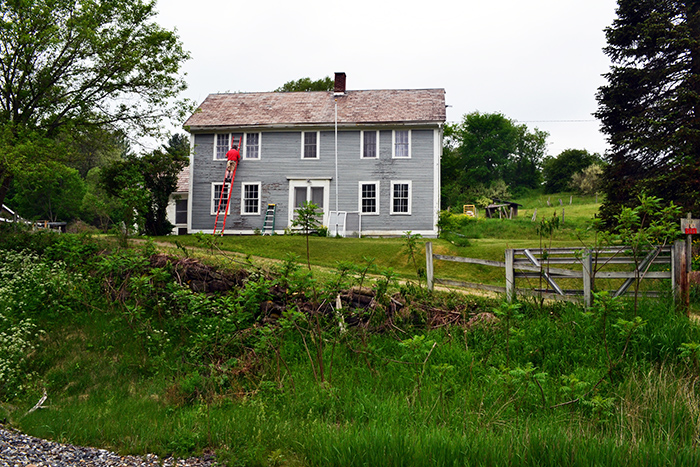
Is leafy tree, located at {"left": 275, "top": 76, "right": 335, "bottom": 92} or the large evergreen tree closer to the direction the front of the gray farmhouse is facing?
the large evergreen tree

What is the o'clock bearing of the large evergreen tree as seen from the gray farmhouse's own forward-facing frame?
The large evergreen tree is roughly at 10 o'clock from the gray farmhouse.

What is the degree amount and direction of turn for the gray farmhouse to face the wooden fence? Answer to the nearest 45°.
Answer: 0° — it already faces it

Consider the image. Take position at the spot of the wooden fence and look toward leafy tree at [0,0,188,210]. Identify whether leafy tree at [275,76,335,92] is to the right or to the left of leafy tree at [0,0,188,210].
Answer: right

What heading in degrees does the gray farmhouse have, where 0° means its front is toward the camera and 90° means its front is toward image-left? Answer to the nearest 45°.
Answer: approximately 0°

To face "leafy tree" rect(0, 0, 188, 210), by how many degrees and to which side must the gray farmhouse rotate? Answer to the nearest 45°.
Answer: approximately 45° to its right

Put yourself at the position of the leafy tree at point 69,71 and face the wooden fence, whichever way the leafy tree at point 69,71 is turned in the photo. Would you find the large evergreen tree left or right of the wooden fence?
left

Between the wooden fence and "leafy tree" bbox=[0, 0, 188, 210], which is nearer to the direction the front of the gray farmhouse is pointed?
the wooden fence

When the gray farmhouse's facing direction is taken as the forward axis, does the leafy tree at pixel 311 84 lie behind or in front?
behind

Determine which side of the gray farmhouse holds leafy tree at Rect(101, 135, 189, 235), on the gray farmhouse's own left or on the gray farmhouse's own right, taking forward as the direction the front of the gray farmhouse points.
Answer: on the gray farmhouse's own right
